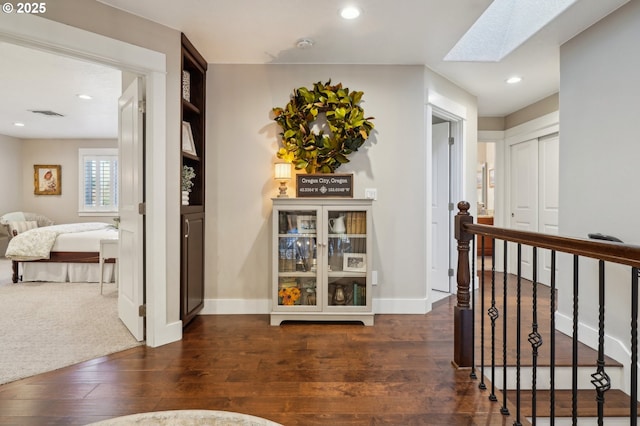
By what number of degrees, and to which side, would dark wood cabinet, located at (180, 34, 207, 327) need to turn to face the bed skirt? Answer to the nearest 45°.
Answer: approximately 135° to its left

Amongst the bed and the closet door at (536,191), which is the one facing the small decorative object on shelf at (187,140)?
the closet door

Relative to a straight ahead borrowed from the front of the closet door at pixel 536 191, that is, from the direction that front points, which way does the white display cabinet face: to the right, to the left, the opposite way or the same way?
to the left

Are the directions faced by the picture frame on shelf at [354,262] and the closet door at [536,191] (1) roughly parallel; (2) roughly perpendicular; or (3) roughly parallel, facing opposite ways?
roughly perpendicular

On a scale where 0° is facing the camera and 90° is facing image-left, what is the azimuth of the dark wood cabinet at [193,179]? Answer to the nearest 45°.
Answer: approximately 270°

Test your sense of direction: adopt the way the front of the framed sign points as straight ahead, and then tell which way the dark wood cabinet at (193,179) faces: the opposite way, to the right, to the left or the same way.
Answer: to the left

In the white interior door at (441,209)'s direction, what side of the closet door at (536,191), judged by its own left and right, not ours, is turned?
front

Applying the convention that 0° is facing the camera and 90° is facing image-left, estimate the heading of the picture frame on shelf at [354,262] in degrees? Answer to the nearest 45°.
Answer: approximately 0°
